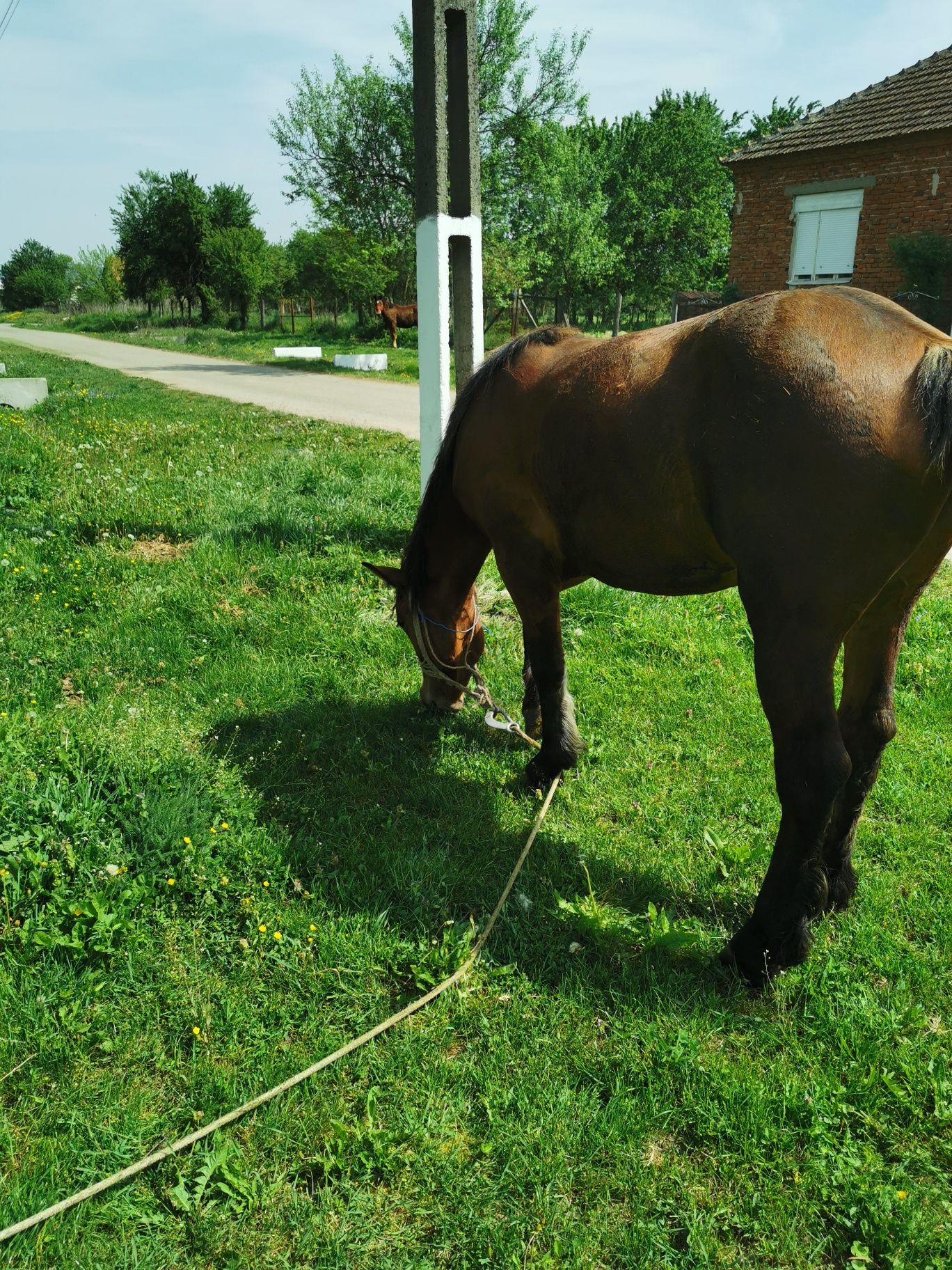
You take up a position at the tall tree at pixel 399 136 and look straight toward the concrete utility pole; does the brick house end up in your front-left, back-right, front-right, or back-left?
front-left

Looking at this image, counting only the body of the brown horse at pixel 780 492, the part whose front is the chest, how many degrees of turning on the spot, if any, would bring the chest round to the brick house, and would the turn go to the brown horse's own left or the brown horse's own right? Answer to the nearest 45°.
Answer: approximately 45° to the brown horse's own right

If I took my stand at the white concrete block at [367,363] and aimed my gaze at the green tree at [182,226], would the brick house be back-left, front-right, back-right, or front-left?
back-right

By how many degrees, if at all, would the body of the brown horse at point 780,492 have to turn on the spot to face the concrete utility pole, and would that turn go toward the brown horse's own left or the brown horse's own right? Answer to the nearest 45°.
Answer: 0° — it already faces it

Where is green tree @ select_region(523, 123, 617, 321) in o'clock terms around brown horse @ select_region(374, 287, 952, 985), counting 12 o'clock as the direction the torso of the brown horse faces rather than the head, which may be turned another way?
The green tree is roughly at 1 o'clock from the brown horse.

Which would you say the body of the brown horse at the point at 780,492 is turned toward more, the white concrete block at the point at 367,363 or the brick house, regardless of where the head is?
the white concrete block

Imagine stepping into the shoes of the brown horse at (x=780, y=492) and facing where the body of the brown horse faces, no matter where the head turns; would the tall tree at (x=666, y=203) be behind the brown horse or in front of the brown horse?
in front

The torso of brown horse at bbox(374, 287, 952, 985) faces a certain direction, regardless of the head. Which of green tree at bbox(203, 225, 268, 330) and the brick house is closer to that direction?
the green tree

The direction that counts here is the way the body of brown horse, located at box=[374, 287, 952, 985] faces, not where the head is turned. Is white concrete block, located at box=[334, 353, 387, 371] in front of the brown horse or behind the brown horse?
in front

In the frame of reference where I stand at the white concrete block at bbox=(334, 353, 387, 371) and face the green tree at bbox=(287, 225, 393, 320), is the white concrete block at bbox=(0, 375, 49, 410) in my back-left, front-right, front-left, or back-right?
back-left

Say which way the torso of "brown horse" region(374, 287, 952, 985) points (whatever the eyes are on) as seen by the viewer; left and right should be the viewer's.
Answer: facing away from the viewer and to the left of the viewer

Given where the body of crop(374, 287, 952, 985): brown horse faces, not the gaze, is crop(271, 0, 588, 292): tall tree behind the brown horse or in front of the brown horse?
in front
